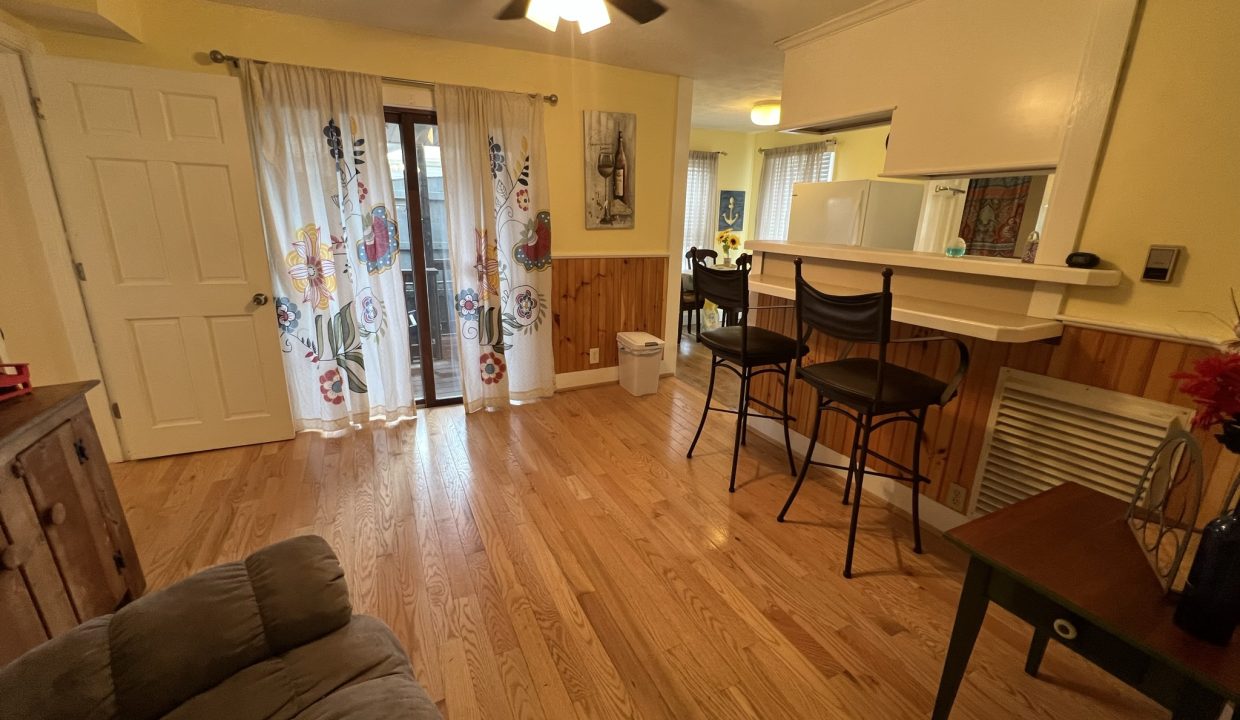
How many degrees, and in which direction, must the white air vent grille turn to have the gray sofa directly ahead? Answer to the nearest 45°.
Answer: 0° — it already faces it

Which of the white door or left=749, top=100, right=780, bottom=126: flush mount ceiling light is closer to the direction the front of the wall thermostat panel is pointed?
the white door

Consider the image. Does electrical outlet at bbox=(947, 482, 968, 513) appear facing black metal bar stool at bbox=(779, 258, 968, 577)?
yes

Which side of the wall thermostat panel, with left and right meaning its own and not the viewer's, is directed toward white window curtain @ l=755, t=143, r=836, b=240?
right

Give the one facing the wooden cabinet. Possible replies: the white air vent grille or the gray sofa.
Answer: the white air vent grille

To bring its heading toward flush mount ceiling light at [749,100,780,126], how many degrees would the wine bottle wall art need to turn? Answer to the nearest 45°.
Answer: approximately 135° to its left

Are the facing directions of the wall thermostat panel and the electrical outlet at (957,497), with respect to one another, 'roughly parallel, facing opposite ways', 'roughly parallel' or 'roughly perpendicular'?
roughly parallel

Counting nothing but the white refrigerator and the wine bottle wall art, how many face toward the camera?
2

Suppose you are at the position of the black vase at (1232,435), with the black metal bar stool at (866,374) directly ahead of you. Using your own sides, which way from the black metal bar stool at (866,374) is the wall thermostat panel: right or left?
right

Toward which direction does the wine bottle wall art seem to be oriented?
toward the camera

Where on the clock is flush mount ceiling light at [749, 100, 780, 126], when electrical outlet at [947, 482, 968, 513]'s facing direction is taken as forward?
The flush mount ceiling light is roughly at 3 o'clock from the electrical outlet.

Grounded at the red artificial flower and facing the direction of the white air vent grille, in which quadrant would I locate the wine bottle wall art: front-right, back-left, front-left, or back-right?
front-left

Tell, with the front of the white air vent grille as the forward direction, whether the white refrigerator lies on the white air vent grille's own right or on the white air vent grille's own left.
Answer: on the white air vent grille's own right

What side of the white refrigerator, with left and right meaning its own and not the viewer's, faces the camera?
front

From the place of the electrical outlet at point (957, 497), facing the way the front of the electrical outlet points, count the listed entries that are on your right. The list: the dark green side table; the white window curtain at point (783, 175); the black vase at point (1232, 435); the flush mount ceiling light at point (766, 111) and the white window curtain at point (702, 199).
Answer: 3

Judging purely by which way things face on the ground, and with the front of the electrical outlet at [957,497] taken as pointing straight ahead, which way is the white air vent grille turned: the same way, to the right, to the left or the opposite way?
the same way

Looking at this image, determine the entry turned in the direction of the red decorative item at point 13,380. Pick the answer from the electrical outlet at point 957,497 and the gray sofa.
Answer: the electrical outlet

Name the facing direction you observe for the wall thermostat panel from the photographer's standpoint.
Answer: facing the viewer and to the left of the viewer
